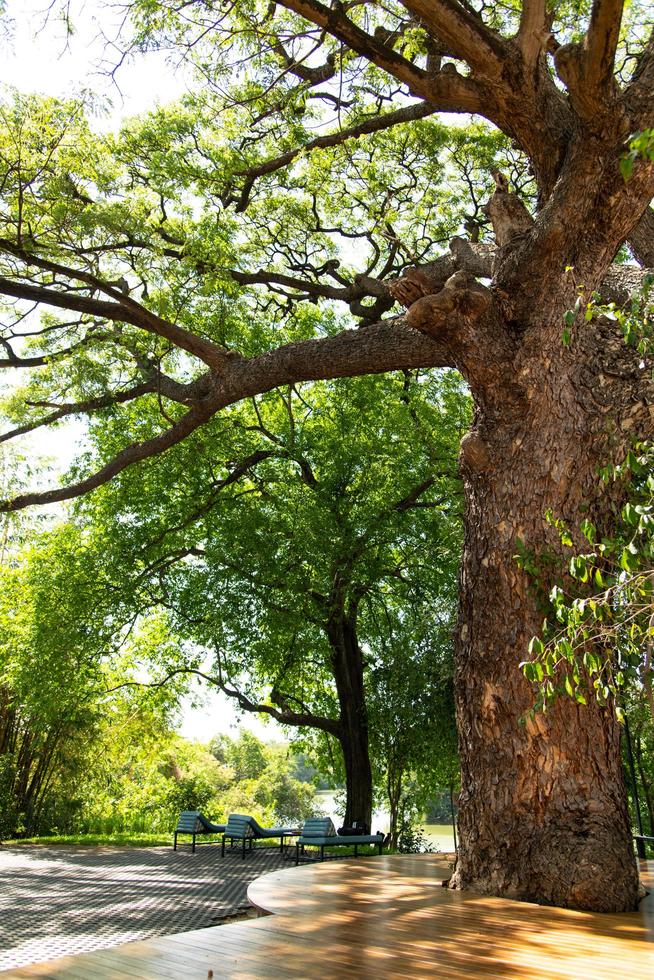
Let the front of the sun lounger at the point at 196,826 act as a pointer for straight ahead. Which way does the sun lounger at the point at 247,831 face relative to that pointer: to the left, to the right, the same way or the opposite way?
the same way

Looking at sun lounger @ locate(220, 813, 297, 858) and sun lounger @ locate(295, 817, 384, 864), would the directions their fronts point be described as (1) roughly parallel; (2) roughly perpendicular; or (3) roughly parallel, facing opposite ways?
roughly parallel

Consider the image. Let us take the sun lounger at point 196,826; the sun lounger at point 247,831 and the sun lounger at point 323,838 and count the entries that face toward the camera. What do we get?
0

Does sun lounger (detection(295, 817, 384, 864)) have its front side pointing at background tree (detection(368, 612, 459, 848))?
yes

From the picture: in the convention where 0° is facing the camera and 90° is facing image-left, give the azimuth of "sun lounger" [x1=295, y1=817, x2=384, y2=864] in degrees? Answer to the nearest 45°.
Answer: approximately 225°

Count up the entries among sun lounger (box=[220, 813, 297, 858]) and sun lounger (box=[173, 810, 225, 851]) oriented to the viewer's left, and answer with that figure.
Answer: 0

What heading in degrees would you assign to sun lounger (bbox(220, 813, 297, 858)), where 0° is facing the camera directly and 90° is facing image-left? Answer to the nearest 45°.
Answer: approximately 225°

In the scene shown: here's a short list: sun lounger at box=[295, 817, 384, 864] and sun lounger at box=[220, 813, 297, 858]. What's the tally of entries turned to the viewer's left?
0

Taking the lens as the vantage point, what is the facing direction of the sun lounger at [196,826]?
facing away from the viewer and to the right of the viewer

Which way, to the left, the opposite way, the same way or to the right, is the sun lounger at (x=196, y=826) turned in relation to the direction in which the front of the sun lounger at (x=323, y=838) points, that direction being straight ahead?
the same way
